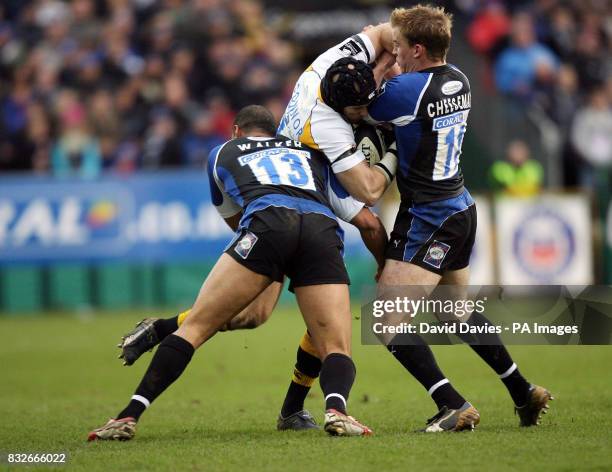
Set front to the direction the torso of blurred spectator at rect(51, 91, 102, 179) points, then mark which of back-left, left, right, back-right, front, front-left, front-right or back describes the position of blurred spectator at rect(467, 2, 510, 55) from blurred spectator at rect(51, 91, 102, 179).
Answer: left

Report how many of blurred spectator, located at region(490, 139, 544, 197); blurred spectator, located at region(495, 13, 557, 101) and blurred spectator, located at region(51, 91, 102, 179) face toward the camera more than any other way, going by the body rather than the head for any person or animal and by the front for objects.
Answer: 3

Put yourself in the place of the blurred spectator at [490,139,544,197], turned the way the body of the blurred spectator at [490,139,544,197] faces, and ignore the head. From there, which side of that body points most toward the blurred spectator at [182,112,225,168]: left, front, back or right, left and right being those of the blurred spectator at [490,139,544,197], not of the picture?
right

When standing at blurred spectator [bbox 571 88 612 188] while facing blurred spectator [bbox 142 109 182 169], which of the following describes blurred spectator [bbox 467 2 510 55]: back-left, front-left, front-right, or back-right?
front-right

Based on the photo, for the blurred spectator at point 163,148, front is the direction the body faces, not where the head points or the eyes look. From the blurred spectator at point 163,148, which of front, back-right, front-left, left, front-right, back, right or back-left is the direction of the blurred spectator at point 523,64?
left

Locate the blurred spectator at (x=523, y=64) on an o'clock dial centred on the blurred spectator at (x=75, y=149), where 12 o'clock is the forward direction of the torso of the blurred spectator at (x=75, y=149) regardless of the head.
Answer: the blurred spectator at (x=523, y=64) is roughly at 9 o'clock from the blurred spectator at (x=75, y=149).

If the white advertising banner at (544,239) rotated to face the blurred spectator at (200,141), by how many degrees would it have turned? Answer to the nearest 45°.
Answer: approximately 90° to its right

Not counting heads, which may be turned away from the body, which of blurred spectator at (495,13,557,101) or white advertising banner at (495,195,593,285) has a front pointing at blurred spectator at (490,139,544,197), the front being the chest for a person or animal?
blurred spectator at (495,13,557,101)

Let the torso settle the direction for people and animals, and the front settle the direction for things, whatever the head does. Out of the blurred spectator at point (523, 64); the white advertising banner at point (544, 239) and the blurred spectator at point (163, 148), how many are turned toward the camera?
3

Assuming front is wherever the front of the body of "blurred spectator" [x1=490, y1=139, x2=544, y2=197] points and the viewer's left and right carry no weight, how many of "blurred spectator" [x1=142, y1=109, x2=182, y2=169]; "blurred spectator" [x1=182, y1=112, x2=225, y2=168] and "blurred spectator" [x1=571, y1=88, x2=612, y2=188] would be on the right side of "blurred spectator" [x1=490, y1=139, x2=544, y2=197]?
2

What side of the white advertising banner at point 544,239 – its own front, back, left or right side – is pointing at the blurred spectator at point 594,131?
back

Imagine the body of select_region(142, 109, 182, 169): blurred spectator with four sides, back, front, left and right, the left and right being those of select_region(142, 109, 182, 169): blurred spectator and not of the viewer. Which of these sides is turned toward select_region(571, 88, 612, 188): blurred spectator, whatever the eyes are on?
left

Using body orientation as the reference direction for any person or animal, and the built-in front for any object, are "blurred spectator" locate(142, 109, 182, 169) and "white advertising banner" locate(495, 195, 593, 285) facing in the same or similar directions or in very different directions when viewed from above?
same or similar directions

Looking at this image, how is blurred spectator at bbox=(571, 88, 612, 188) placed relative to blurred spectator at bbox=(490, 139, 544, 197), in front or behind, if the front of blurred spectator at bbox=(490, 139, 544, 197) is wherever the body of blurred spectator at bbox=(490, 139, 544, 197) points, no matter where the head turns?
behind

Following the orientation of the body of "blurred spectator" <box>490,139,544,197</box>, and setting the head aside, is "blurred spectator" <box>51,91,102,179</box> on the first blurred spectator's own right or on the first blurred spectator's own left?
on the first blurred spectator's own right

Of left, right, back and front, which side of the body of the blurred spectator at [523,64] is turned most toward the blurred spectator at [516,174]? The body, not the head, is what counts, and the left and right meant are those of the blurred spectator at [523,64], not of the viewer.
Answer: front

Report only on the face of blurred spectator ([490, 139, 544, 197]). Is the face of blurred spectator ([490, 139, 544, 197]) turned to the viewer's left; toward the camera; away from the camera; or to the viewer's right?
toward the camera

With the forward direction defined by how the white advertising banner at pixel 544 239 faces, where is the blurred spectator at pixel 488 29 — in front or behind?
behind

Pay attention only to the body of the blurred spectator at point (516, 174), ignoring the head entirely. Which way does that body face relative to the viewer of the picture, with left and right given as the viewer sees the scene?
facing the viewer

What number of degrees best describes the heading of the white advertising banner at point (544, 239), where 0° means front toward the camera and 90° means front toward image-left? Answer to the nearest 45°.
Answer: approximately 0°
